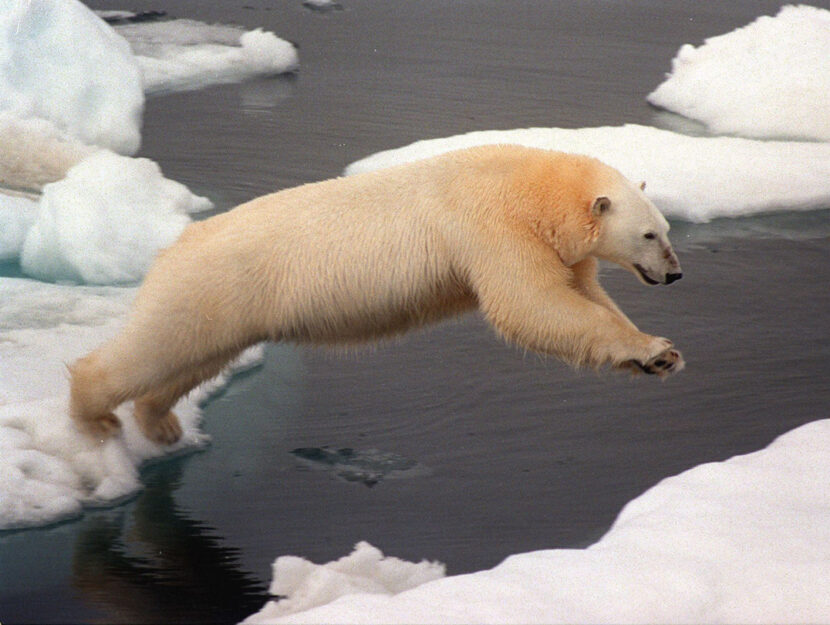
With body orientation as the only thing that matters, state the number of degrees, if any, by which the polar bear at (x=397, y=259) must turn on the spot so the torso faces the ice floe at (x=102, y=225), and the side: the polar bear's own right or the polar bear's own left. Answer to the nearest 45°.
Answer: approximately 135° to the polar bear's own left

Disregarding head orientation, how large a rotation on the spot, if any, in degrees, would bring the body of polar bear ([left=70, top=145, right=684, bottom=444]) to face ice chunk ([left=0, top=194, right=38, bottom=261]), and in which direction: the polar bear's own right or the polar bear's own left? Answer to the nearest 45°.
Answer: approximately 135° to the polar bear's own left

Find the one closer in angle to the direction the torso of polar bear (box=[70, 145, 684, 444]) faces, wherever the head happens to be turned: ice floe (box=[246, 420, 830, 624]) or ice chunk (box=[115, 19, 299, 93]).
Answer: the ice floe

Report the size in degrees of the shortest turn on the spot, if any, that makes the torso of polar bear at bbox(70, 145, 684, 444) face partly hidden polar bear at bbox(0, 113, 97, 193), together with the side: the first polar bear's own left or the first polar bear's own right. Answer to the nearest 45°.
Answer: approximately 135° to the first polar bear's own left

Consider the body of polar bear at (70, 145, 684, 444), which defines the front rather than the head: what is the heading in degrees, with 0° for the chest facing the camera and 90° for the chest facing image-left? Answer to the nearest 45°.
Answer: approximately 270°

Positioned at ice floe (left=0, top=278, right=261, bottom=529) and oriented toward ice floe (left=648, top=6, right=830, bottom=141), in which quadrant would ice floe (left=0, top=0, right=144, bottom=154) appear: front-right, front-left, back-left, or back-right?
front-left

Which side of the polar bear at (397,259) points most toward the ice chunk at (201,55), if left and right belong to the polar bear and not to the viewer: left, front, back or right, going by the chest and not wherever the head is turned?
left
